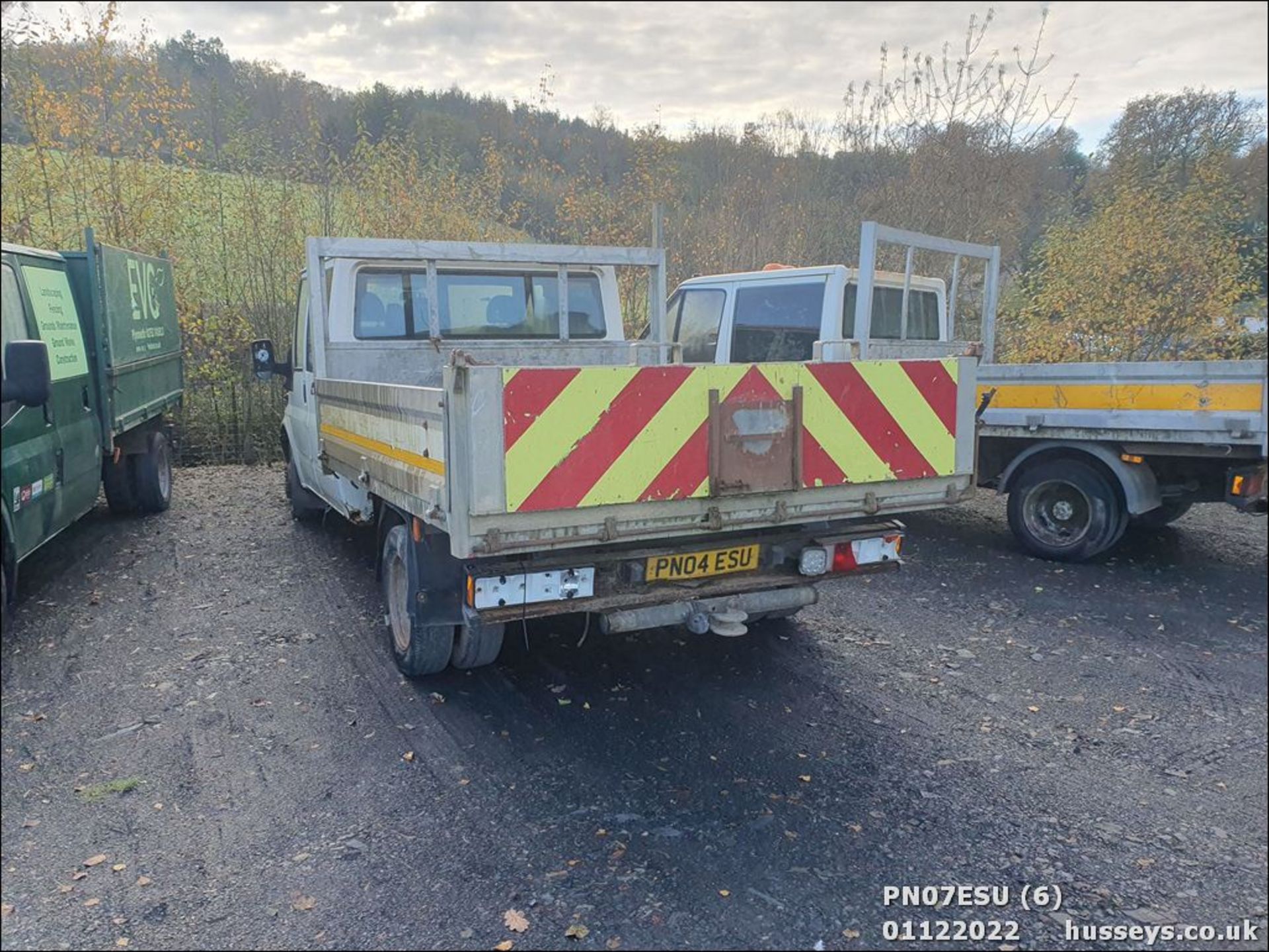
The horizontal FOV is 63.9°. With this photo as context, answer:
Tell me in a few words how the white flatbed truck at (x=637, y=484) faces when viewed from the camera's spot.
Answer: facing away from the viewer and to the left of the viewer

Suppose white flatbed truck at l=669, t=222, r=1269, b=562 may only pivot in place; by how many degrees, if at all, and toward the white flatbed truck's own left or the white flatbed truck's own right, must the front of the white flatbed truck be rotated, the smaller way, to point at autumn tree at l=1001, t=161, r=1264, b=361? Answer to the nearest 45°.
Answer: approximately 45° to the white flatbed truck's own right

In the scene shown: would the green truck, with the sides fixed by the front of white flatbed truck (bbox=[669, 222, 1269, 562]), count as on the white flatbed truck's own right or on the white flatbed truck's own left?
on the white flatbed truck's own left

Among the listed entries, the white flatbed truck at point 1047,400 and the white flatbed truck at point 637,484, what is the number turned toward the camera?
0

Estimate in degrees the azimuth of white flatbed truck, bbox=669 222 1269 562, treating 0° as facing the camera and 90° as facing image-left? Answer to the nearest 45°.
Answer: approximately 135°

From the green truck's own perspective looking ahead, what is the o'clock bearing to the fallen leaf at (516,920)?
The fallen leaf is roughly at 10 o'clock from the green truck.

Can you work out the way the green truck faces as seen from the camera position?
facing the viewer and to the left of the viewer

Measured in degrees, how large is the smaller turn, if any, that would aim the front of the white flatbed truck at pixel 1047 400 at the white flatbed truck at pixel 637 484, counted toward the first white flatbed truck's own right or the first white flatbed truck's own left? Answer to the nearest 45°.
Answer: approximately 90° to the first white flatbed truck's own left

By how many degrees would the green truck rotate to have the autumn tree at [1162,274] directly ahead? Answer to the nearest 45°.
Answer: approximately 135° to its left

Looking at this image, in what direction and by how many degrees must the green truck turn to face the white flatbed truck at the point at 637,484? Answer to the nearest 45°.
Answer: approximately 90° to its left
